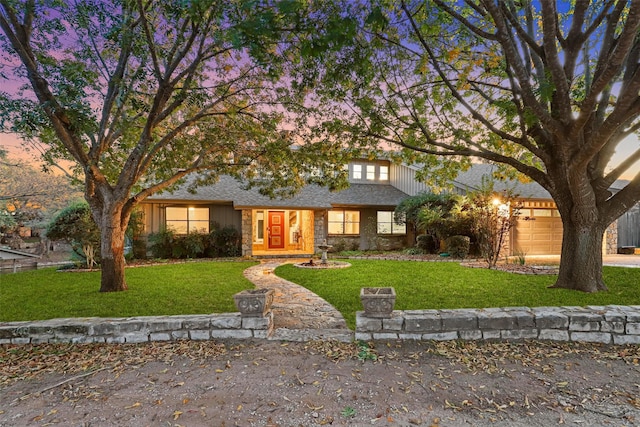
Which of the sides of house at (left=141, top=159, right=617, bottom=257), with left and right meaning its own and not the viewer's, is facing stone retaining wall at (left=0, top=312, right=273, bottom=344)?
front

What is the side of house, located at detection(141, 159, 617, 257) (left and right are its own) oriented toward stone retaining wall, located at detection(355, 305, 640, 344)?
front

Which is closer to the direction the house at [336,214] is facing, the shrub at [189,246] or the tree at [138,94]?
the tree

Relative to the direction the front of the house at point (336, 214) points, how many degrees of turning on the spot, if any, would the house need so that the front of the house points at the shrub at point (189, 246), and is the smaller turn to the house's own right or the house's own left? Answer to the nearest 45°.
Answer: approximately 45° to the house's own right

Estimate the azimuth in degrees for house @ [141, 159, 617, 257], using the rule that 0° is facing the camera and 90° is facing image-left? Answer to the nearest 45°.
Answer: approximately 0°

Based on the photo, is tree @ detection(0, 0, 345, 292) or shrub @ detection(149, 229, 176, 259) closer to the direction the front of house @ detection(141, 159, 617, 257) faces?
the tree

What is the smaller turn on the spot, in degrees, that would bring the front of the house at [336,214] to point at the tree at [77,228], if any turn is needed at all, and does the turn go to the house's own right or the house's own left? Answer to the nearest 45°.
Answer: approximately 45° to the house's own right

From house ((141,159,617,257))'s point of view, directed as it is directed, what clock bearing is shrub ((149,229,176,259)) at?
The shrub is roughly at 2 o'clock from the house.
